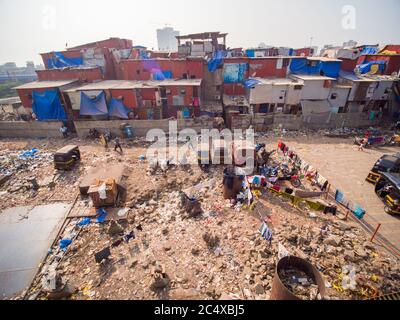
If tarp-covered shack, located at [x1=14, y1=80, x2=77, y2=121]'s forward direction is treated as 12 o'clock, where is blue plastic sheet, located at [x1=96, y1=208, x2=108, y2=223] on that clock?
The blue plastic sheet is roughly at 12 o'clock from the tarp-covered shack.

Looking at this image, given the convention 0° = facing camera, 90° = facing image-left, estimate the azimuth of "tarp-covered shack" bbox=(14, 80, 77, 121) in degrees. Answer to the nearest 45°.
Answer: approximately 0°

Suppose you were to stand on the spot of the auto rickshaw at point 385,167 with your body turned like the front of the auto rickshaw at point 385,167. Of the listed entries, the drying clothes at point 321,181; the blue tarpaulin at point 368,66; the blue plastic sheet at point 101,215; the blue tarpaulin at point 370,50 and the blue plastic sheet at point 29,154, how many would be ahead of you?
3

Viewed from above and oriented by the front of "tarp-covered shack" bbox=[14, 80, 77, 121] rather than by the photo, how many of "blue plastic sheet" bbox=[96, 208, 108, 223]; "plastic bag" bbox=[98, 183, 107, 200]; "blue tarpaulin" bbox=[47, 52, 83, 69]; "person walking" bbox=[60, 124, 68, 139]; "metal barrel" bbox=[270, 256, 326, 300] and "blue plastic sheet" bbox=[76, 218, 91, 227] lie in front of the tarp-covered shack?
5

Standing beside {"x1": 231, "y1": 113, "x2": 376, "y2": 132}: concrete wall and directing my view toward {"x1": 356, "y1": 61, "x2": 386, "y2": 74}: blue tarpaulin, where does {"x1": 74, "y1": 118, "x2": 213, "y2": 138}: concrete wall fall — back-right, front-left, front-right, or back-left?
back-left

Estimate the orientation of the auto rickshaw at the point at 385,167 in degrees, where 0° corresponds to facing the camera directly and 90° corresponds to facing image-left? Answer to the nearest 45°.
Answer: approximately 45°

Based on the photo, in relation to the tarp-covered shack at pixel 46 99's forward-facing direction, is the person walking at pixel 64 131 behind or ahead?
ahead

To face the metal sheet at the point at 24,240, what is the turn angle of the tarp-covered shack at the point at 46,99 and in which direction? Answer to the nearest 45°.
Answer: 0° — it already faces it

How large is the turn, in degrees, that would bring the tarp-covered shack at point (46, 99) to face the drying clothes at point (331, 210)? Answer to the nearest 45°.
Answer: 0° — it already faces it

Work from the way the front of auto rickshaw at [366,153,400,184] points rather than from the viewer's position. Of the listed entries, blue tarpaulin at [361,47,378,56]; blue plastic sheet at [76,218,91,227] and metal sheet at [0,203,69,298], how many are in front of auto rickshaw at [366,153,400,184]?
2

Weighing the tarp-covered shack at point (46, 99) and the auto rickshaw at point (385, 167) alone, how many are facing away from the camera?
0

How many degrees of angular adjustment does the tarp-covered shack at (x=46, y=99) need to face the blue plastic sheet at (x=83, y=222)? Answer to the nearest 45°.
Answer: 0° — it already faces it

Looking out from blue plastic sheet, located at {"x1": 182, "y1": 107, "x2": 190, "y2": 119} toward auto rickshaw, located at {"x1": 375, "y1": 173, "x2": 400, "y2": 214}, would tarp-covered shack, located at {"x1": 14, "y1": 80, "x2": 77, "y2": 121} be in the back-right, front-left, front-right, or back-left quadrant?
back-right
